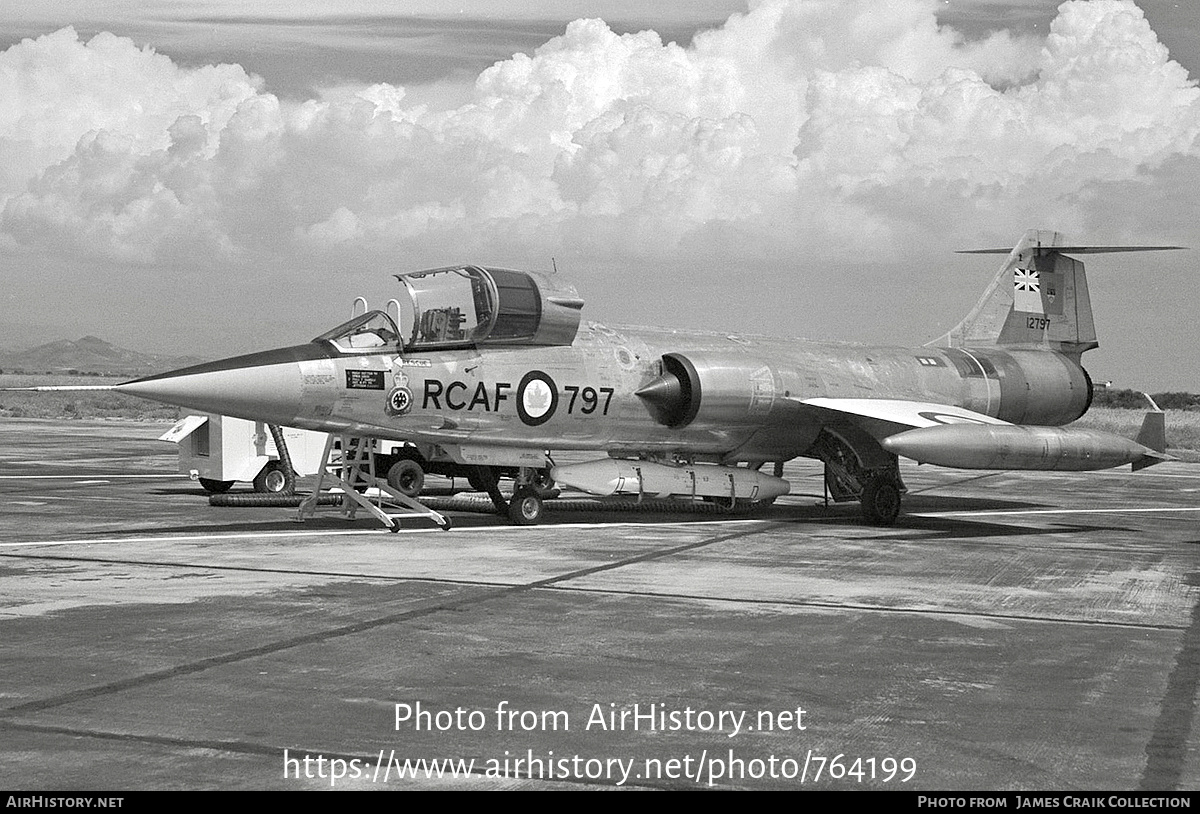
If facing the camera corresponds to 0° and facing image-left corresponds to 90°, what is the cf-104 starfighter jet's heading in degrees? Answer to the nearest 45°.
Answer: approximately 45°
